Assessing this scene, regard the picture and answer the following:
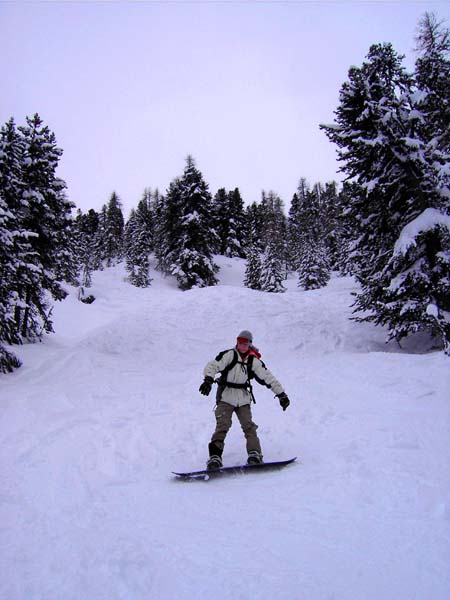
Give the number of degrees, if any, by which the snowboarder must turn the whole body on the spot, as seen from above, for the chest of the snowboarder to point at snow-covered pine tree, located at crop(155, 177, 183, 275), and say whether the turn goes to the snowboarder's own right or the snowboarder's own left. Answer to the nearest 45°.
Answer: approximately 180°

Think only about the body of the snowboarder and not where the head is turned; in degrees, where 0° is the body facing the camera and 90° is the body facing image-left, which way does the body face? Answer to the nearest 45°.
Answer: approximately 0°

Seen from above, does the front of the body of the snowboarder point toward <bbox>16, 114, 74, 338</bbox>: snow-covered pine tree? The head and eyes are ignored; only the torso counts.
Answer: no

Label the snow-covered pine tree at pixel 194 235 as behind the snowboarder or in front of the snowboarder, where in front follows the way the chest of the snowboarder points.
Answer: behind

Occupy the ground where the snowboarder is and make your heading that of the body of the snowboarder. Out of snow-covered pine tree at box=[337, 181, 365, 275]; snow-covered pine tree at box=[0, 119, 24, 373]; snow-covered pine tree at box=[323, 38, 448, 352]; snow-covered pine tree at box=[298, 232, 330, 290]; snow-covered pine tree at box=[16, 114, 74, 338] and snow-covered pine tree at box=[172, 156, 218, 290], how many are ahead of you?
0

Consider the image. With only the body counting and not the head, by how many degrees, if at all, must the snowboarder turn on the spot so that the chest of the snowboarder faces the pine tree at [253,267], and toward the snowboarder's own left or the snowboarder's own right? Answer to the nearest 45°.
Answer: approximately 180°

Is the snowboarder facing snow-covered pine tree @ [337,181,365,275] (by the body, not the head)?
no

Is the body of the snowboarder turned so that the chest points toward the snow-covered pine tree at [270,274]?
no

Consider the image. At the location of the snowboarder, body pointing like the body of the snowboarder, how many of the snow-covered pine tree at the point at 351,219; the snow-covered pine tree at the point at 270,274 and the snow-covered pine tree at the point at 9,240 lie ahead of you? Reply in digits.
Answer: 0

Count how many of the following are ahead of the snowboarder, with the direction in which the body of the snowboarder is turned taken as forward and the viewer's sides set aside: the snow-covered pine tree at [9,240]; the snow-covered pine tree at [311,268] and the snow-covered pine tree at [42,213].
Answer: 0

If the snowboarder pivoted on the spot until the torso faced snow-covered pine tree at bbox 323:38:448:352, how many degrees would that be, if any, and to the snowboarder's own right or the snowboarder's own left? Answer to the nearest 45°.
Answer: approximately 135° to the snowboarder's own left
